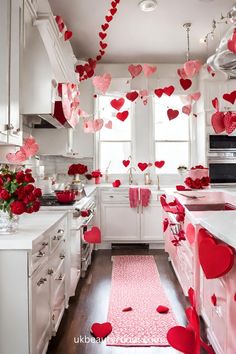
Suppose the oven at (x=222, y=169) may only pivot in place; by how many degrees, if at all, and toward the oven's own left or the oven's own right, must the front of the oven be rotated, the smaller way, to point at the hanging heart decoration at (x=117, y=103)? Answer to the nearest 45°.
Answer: approximately 90° to the oven's own right

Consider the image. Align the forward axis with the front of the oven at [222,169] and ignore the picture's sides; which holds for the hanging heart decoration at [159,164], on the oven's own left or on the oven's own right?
on the oven's own right

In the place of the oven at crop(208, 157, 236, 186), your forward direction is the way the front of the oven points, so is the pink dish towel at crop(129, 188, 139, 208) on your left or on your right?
on your right

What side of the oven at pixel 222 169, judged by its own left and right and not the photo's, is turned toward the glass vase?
front

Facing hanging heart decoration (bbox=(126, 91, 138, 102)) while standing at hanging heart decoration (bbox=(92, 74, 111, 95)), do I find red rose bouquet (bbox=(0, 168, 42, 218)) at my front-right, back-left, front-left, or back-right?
back-right

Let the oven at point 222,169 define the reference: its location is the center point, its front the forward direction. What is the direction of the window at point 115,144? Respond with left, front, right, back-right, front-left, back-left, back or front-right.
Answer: right
